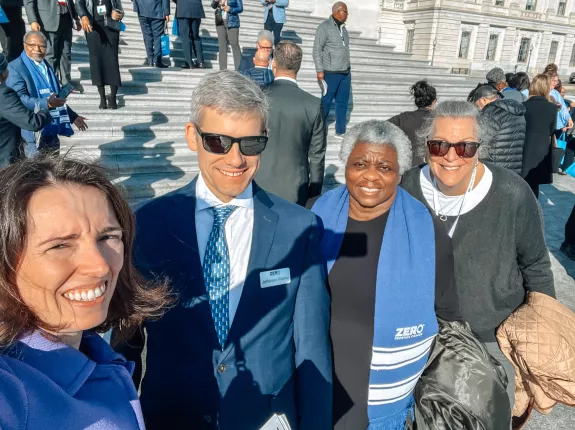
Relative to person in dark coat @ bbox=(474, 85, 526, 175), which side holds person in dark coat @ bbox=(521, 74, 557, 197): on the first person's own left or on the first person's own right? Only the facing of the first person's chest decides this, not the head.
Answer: on the first person's own right

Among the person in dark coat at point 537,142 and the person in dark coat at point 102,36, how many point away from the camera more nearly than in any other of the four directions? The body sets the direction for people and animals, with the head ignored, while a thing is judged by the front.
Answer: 1

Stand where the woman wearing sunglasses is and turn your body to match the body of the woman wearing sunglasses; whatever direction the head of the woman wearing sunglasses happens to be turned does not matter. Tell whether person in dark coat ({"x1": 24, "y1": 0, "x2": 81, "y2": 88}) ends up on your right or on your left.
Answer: on your right

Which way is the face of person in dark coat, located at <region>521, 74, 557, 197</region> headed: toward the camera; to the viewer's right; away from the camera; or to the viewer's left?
away from the camera

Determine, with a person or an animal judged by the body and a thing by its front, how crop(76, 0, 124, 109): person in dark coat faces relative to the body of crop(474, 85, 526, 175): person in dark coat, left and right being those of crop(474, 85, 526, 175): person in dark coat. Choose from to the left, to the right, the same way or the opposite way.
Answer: the opposite way

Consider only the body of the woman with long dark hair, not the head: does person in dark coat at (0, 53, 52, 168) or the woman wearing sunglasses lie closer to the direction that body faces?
the woman wearing sunglasses

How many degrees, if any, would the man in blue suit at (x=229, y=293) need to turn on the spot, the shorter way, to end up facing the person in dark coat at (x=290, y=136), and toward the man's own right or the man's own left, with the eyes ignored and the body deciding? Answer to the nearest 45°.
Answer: approximately 180°

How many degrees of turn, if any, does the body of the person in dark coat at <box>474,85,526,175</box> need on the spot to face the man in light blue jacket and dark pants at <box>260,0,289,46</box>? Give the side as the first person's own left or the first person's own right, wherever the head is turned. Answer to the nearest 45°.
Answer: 0° — they already face them

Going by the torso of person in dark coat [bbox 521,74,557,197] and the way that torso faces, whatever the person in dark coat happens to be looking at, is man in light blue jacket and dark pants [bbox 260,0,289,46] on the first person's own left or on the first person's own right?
on the first person's own left
